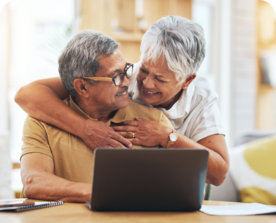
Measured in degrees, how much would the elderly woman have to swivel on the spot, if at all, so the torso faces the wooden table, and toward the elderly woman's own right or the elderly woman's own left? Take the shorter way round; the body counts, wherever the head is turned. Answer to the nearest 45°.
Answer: approximately 45° to the elderly woman's own left

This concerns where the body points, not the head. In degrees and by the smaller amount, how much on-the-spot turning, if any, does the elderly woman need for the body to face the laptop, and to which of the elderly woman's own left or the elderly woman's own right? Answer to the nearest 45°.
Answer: approximately 45° to the elderly woman's own left

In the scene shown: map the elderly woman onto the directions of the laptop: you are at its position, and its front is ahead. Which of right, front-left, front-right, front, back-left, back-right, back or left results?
front

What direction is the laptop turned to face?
away from the camera

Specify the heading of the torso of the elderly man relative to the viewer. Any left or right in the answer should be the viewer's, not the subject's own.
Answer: facing the viewer and to the right of the viewer

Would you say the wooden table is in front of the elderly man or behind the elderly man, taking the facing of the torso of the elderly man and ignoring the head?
in front

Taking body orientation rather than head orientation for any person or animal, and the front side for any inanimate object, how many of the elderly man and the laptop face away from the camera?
1

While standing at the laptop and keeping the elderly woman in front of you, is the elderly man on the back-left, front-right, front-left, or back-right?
front-left

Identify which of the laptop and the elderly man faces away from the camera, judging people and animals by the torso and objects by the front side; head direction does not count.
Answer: the laptop

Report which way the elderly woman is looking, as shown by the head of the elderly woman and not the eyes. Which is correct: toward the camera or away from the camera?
toward the camera

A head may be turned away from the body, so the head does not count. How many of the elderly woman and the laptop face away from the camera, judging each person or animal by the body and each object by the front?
1

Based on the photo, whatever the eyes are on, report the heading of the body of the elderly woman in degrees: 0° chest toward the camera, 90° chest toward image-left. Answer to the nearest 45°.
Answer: approximately 45°

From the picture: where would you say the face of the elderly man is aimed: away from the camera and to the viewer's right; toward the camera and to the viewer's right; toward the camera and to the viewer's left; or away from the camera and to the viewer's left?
toward the camera and to the viewer's right
